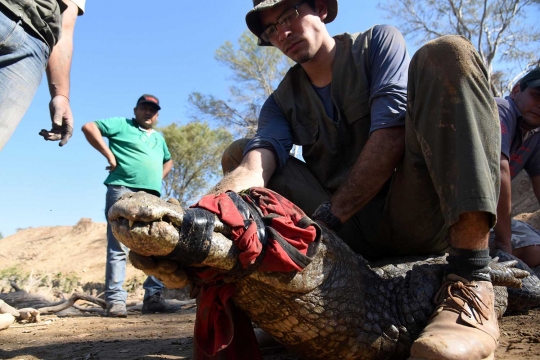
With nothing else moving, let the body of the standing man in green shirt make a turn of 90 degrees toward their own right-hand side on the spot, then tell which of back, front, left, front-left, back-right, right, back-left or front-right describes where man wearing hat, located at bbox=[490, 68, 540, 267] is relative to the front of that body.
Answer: left

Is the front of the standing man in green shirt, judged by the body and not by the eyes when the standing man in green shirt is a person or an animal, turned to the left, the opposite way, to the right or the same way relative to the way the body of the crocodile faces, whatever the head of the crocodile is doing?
to the left

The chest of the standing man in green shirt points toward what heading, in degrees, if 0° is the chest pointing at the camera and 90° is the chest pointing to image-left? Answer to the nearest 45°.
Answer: approximately 315°

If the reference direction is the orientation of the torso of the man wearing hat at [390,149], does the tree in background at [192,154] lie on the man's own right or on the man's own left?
on the man's own right

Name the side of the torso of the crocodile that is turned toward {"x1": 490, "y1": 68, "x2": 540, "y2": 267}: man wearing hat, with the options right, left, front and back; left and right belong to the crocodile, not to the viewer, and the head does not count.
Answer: back

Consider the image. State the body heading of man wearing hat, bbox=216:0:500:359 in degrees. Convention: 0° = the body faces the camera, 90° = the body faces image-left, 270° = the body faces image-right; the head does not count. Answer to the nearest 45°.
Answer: approximately 45°

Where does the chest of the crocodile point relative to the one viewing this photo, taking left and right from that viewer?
facing the viewer and to the left of the viewer

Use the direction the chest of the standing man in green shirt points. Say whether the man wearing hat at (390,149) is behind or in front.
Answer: in front

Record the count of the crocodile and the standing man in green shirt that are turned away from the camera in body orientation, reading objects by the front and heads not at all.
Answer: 0
